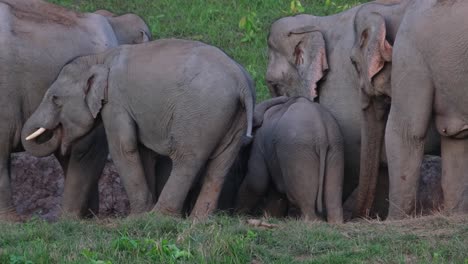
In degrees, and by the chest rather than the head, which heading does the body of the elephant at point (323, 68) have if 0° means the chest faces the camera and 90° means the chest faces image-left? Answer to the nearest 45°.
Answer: approximately 90°

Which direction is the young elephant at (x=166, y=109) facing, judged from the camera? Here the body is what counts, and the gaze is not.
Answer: to the viewer's left

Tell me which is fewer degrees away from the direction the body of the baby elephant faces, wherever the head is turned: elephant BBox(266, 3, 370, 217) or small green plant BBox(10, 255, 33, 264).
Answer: the elephant

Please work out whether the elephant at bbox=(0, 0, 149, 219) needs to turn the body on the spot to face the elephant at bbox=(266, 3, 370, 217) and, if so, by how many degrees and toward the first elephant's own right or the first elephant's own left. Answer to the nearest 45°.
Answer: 0° — it already faces it

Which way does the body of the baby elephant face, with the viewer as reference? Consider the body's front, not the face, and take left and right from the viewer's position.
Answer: facing away from the viewer and to the left of the viewer

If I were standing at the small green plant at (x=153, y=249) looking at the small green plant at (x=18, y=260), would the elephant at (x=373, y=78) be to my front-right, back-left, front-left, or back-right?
back-right
